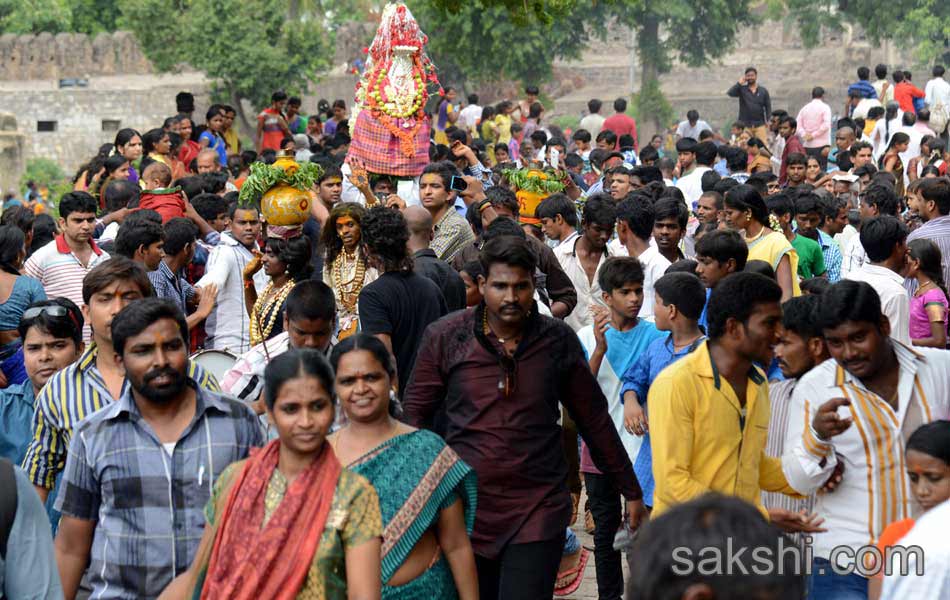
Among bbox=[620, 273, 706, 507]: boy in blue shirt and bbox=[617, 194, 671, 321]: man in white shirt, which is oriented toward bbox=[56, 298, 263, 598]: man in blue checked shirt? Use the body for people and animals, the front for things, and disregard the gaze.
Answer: the boy in blue shirt

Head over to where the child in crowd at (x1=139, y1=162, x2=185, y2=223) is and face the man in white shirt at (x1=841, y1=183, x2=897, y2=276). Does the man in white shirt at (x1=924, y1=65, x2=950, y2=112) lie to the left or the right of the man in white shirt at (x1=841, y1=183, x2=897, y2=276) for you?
left

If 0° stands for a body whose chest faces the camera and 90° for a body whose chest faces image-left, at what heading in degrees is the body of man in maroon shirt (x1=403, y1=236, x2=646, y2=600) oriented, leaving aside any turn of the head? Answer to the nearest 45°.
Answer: approximately 0°

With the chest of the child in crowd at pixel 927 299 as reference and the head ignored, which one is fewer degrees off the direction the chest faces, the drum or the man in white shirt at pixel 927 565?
the drum

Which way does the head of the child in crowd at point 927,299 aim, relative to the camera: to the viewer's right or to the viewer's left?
to the viewer's left

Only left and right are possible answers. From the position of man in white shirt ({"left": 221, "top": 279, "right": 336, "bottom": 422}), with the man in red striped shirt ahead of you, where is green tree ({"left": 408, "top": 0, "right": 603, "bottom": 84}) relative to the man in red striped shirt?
right

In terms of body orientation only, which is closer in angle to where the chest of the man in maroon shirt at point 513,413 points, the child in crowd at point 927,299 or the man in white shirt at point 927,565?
the man in white shirt
